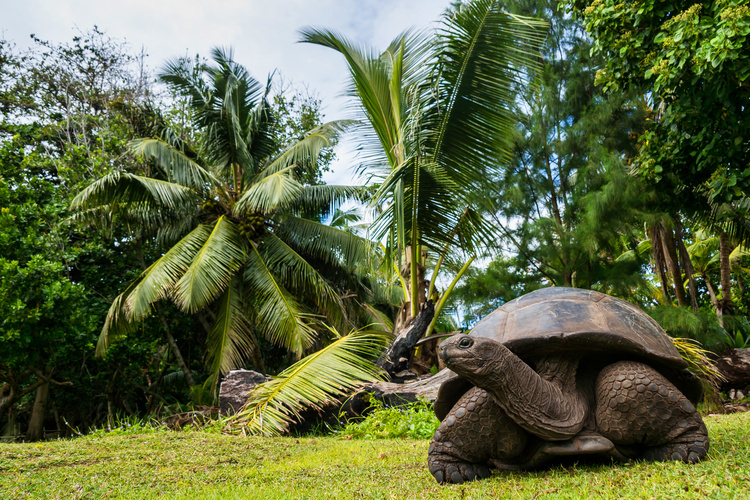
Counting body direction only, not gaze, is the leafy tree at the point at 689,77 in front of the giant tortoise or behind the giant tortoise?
behind

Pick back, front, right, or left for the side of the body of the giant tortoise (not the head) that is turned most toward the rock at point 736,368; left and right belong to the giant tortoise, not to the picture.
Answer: back
